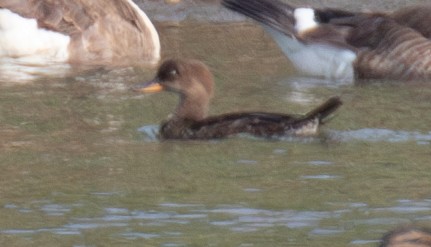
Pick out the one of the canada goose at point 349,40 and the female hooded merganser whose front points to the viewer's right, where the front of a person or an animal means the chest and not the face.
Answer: the canada goose

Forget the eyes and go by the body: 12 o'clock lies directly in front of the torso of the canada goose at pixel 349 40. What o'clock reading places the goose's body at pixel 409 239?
The goose's body is roughly at 3 o'clock from the canada goose.

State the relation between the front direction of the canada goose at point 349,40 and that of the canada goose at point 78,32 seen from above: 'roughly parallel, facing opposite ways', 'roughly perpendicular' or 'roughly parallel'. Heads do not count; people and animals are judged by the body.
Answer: roughly parallel

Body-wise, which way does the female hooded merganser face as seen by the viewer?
to the viewer's left

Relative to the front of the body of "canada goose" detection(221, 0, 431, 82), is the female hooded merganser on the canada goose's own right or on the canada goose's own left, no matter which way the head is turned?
on the canada goose's own right

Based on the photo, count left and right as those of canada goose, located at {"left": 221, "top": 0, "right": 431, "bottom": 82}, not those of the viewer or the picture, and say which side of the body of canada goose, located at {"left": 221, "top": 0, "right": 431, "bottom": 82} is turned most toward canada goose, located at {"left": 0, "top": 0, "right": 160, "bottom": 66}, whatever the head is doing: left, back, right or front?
back

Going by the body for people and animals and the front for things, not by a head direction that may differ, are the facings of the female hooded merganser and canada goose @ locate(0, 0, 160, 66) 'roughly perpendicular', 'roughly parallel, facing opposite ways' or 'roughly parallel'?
roughly parallel, facing opposite ways

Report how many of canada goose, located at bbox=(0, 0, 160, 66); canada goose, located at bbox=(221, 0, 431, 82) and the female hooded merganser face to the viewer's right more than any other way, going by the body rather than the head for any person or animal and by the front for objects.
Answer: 2

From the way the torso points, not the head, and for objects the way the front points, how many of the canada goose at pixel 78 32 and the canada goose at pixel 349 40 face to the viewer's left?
0

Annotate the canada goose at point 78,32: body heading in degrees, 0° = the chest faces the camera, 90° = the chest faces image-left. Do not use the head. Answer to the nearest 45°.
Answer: approximately 270°

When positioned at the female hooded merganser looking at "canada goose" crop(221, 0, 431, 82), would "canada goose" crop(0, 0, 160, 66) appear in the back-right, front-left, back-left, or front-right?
front-left

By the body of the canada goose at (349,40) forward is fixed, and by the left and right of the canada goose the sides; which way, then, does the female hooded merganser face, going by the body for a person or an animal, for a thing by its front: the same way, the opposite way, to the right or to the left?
the opposite way

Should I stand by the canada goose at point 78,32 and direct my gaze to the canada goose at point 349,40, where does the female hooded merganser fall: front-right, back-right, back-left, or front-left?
front-right

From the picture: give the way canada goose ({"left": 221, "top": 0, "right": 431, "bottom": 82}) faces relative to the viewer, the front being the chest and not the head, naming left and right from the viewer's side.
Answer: facing to the right of the viewer
